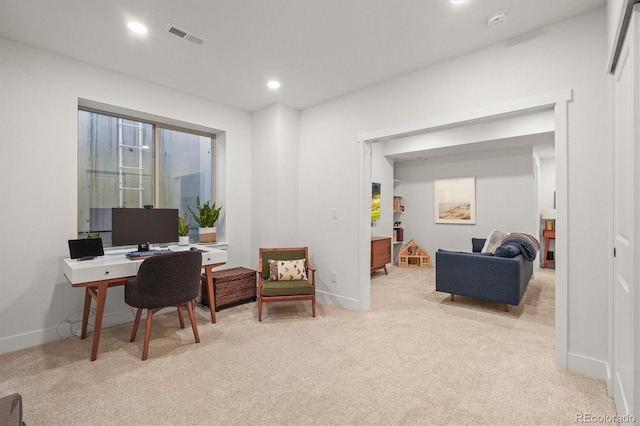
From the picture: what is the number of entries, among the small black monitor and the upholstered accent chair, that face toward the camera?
2

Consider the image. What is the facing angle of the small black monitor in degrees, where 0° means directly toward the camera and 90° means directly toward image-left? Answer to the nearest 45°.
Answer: approximately 0°

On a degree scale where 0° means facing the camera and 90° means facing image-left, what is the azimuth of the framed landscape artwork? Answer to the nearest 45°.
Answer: approximately 0°

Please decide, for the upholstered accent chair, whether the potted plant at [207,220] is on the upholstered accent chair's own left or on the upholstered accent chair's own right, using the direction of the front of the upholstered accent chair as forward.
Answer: on the upholstered accent chair's own right
